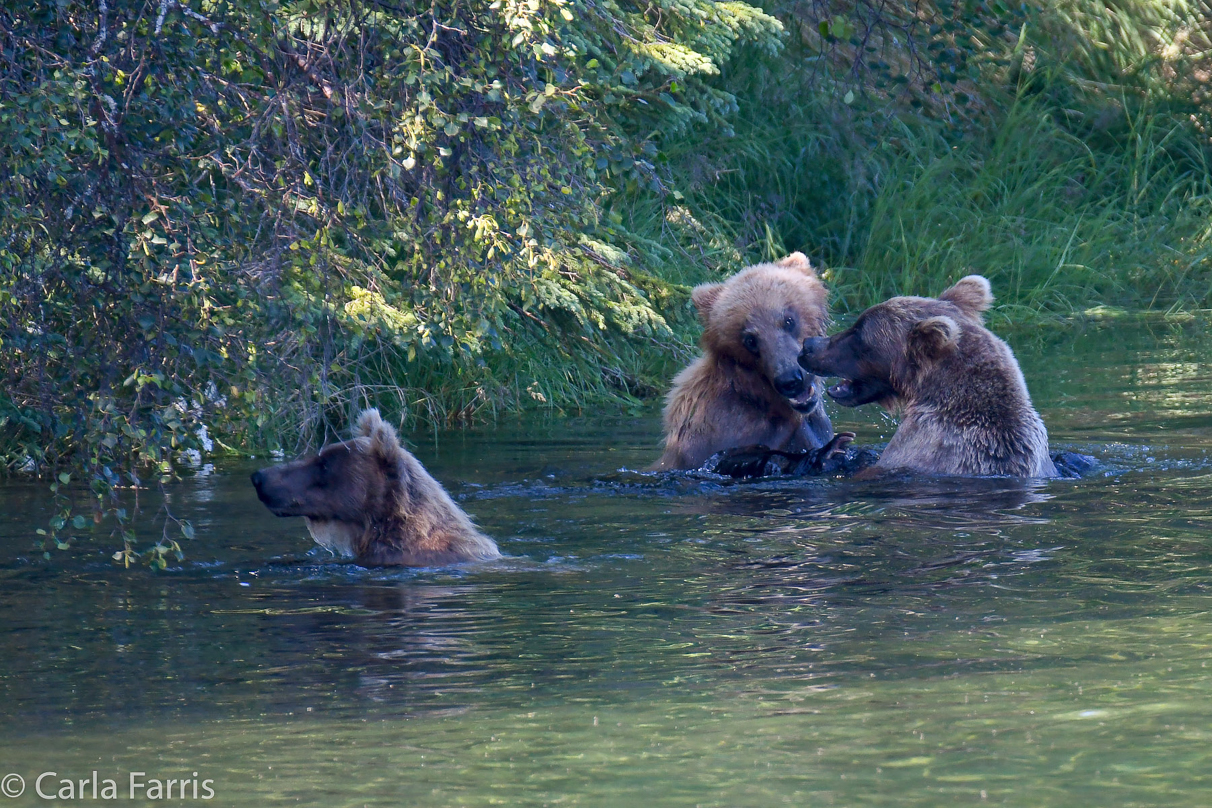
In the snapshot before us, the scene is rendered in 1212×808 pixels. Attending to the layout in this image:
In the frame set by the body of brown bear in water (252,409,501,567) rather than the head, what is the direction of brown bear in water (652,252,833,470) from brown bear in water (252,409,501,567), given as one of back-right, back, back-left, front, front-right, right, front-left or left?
back-right

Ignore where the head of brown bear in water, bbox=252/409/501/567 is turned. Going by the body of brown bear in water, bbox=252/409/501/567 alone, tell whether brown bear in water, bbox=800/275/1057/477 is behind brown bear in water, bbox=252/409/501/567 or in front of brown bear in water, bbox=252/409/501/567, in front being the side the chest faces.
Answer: behind

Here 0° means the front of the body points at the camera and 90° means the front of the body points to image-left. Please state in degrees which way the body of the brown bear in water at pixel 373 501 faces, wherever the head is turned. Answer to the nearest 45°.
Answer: approximately 90°
